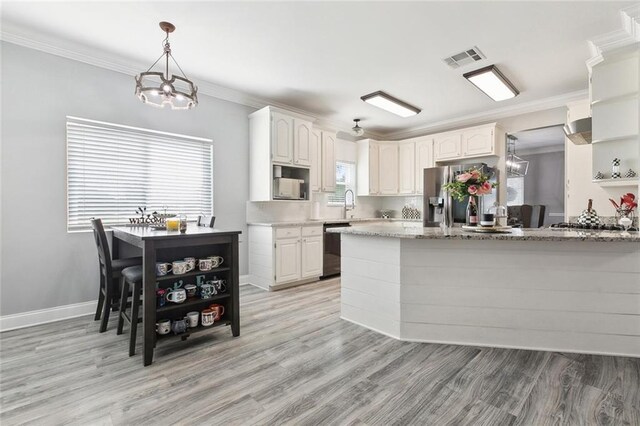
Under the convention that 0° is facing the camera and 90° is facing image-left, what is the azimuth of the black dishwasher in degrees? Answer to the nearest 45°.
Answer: approximately 315°

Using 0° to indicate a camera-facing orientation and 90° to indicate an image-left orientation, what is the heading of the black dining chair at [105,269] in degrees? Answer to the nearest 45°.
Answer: approximately 270°

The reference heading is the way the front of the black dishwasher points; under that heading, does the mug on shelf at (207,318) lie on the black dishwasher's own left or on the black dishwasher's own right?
on the black dishwasher's own right

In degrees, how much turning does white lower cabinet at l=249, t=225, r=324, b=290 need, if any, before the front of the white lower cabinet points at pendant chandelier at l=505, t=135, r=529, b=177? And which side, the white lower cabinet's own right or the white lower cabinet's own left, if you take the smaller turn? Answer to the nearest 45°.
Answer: approximately 45° to the white lower cabinet's own left

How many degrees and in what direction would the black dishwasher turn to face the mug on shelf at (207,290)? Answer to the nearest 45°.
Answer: approximately 45° to its right

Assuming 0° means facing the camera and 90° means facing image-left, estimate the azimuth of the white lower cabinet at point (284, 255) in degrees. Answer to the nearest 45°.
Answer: approximately 315°

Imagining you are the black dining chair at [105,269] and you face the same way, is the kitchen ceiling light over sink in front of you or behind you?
in front

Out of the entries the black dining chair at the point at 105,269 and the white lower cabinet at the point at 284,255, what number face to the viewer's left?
0

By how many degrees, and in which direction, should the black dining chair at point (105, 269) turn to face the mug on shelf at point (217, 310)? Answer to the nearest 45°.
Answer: approximately 45° to its right

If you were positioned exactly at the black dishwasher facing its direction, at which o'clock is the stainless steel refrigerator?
The stainless steel refrigerator is roughly at 10 o'clock from the black dishwasher.

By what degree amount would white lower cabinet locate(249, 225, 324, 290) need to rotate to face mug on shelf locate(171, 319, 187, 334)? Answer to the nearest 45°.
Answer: approximately 90° to its right
